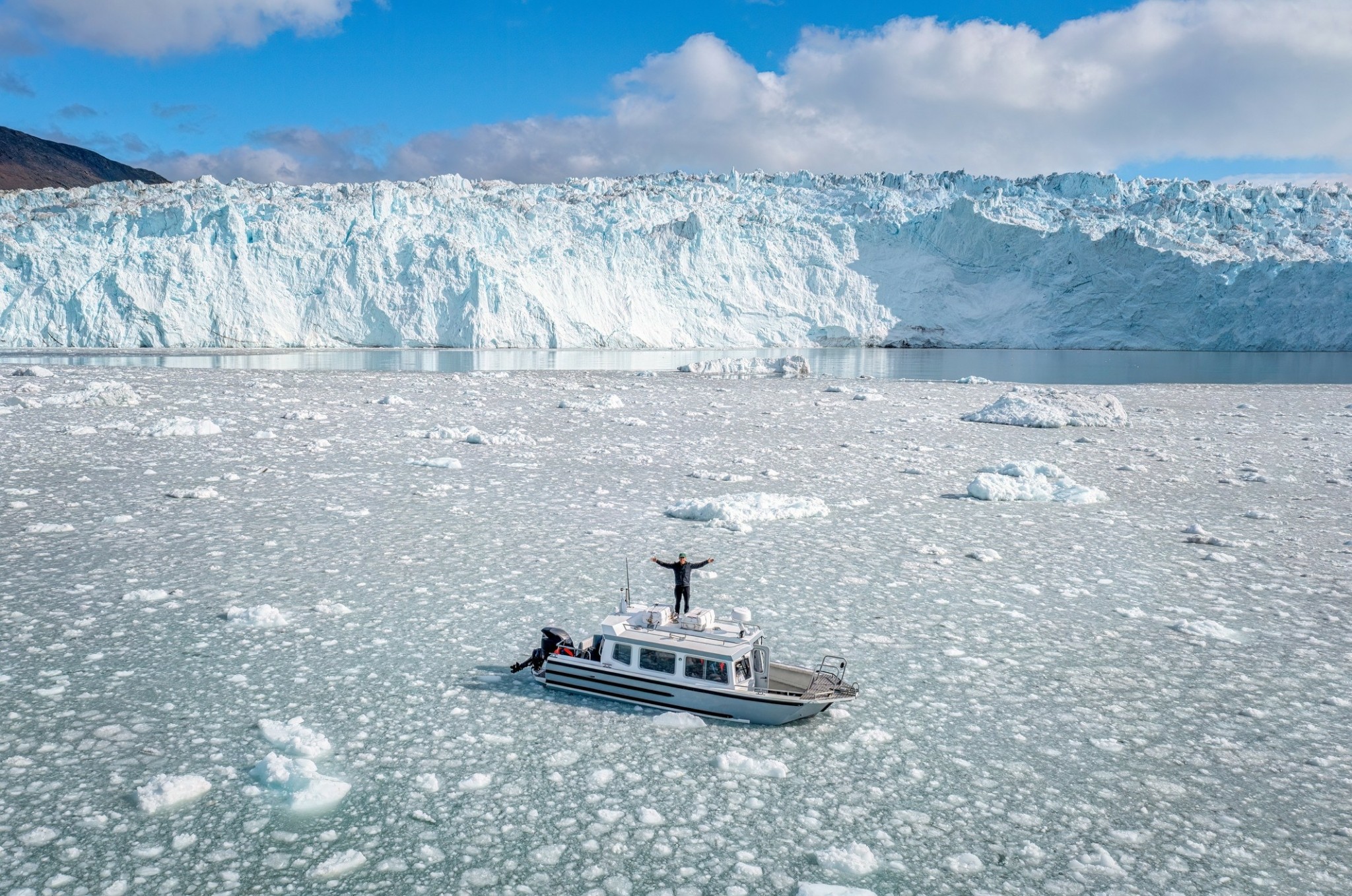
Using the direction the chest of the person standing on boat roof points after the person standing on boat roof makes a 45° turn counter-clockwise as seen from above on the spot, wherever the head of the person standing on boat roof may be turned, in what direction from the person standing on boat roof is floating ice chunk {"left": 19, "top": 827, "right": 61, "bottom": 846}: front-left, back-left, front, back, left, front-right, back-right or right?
right

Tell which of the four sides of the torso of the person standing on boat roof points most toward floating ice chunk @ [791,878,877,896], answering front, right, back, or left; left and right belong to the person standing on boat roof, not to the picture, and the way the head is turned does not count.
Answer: front

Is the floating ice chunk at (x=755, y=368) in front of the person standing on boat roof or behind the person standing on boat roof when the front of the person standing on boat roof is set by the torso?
behind

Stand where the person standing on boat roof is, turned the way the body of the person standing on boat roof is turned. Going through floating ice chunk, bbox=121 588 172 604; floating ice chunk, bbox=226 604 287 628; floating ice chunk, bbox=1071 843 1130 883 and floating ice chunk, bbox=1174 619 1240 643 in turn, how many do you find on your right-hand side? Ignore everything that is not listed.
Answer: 2

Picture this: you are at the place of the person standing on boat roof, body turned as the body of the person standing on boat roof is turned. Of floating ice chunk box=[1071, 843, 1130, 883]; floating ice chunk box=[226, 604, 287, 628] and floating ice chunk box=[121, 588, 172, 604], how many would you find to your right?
2

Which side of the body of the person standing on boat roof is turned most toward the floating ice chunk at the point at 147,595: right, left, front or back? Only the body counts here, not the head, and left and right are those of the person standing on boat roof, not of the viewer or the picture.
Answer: right

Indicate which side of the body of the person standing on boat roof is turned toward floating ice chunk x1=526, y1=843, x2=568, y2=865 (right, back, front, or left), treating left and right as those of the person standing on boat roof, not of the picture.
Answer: front

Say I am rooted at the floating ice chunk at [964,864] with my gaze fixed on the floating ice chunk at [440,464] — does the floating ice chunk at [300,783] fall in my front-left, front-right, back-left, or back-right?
front-left

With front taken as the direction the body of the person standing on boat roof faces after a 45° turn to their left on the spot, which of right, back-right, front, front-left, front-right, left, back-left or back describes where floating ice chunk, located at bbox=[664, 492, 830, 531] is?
back-left

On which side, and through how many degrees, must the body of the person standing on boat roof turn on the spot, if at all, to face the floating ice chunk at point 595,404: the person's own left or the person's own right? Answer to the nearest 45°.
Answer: approximately 180°

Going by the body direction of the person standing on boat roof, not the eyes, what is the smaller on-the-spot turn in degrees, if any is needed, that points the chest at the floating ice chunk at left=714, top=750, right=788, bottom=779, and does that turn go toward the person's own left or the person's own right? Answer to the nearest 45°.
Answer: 0° — they already face it

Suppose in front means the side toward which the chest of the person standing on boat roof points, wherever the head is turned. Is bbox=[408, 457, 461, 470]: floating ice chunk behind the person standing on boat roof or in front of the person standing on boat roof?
behind

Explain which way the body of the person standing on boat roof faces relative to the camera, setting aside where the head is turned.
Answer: toward the camera
